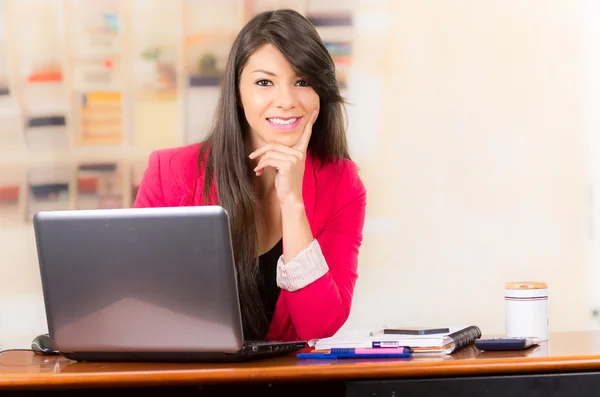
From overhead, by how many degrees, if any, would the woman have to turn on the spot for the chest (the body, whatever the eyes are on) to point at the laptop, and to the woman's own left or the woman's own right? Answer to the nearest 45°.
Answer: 0° — they already face it

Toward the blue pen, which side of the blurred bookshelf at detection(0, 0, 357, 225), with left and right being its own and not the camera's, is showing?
front

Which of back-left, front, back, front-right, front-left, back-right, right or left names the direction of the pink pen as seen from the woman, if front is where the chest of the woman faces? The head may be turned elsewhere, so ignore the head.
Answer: front

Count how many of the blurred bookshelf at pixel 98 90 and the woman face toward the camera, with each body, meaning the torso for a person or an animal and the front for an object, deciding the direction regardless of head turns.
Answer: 2

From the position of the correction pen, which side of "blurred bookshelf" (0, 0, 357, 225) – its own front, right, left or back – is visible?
front

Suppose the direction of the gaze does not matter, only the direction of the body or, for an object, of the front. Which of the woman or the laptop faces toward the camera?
the woman

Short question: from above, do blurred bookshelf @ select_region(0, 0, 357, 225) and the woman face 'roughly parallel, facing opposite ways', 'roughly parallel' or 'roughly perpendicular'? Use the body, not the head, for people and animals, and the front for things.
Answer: roughly parallel

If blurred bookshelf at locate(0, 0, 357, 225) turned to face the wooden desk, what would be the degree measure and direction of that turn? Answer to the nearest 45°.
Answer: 0° — it already faces it

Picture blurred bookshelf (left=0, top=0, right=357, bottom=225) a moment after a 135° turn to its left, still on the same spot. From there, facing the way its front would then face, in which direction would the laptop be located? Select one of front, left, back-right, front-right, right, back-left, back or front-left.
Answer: back-right

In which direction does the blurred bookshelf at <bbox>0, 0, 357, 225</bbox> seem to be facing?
toward the camera

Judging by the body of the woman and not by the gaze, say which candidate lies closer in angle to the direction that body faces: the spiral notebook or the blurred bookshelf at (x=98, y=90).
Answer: the spiral notebook

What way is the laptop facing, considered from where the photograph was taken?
facing away from the viewer and to the right of the viewer
